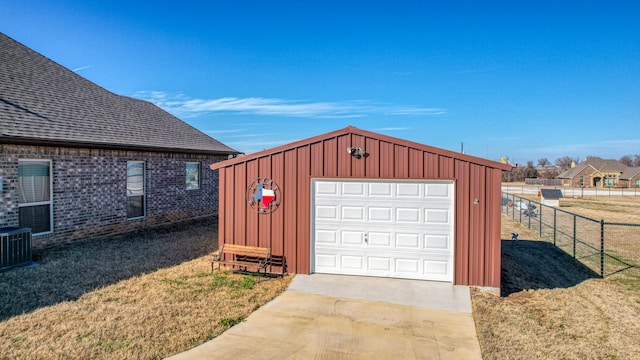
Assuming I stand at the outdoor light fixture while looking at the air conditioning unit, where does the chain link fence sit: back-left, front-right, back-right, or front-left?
back-right

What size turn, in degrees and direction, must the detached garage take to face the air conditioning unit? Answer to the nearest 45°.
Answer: approximately 90° to its right

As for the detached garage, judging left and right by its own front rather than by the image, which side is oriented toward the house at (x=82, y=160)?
right

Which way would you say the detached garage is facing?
toward the camera

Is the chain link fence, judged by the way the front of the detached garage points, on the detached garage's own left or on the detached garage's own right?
on the detached garage's own left
